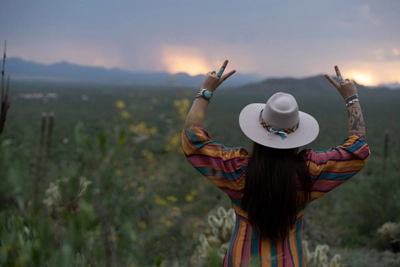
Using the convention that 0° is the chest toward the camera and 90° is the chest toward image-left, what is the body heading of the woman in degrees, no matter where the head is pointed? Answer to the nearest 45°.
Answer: approximately 180°

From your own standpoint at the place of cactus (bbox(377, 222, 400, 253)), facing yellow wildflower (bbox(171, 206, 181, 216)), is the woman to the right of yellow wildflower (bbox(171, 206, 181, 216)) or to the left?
left

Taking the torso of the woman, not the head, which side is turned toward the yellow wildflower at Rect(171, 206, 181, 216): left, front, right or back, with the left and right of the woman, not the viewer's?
front

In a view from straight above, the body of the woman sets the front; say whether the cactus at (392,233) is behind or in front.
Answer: in front

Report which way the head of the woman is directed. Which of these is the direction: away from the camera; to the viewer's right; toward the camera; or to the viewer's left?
away from the camera
